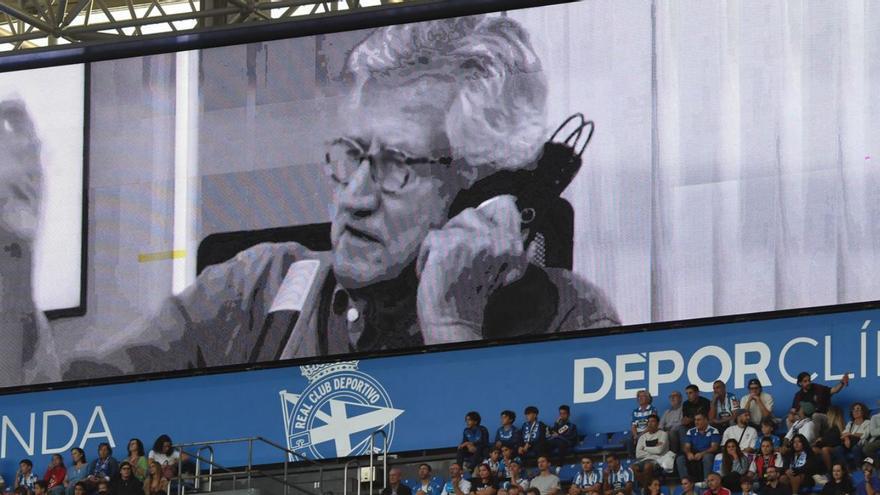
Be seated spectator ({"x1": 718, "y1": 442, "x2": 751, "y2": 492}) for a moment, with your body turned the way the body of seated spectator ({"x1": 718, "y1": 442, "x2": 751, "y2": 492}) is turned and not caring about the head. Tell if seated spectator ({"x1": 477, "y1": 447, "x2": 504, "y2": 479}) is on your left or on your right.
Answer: on your right

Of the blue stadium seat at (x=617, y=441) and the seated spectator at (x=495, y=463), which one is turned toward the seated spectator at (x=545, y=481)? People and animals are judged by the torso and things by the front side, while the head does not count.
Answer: the blue stadium seat

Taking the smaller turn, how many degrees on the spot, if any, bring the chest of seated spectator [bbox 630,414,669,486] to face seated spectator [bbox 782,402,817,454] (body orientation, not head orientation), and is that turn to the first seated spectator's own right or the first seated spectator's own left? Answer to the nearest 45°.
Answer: approximately 135° to the first seated spectator's own left

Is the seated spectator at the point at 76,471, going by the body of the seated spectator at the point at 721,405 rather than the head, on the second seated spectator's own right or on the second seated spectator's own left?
on the second seated spectator's own right

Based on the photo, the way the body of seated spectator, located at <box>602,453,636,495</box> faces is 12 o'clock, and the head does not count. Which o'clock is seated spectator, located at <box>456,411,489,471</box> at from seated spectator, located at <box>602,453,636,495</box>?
seated spectator, located at <box>456,411,489,471</box> is roughly at 3 o'clock from seated spectator, located at <box>602,453,636,495</box>.

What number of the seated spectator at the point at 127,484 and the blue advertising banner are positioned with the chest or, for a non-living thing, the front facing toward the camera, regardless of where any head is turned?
2

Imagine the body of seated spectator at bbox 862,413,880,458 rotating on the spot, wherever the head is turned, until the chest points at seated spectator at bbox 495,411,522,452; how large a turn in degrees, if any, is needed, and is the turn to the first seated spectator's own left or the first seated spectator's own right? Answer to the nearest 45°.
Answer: approximately 45° to the first seated spectator's own right

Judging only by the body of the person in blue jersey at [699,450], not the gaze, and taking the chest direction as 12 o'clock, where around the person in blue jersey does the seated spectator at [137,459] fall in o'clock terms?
The seated spectator is roughly at 2 o'clock from the person in blue jersey.

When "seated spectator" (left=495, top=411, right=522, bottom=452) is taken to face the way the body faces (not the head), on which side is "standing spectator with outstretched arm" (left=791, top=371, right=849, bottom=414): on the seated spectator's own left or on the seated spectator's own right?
on the seated spectator's own left

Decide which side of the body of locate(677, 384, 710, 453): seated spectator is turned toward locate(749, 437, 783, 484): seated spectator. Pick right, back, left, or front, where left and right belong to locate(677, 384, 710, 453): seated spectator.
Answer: left
